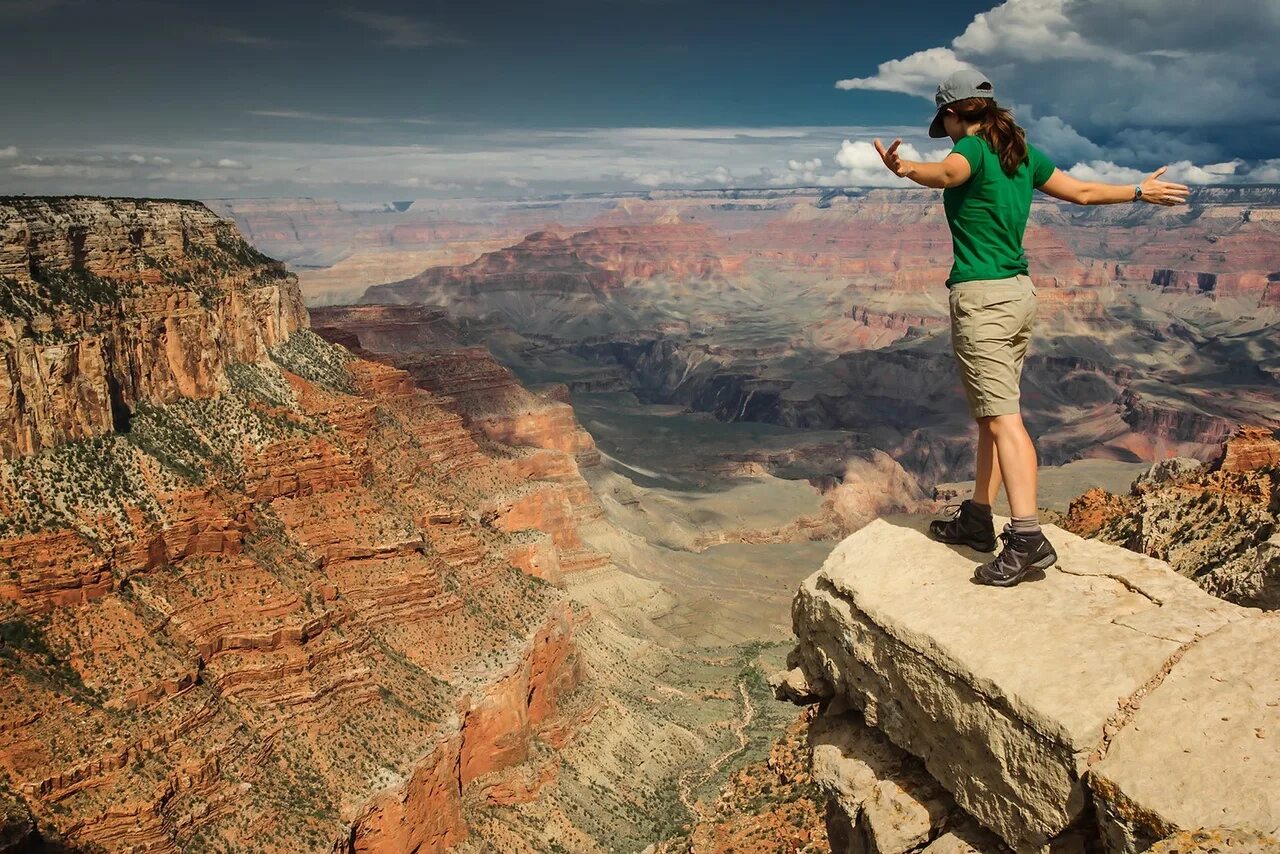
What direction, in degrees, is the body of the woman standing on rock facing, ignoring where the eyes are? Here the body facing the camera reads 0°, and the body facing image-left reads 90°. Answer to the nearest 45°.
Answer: approximately 135°
